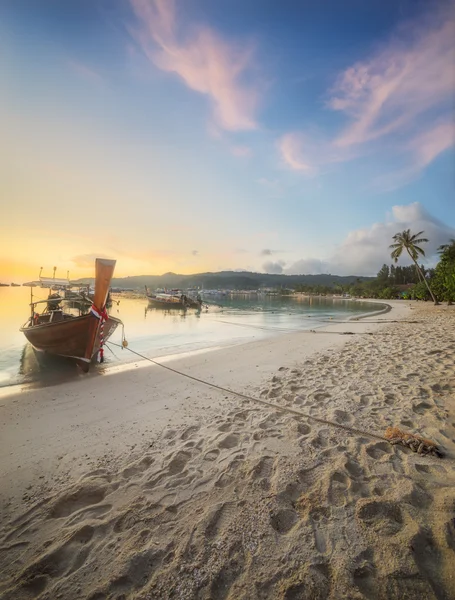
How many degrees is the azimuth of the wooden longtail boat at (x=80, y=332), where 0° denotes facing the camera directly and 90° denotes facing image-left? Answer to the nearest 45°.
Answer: approximately 315°
